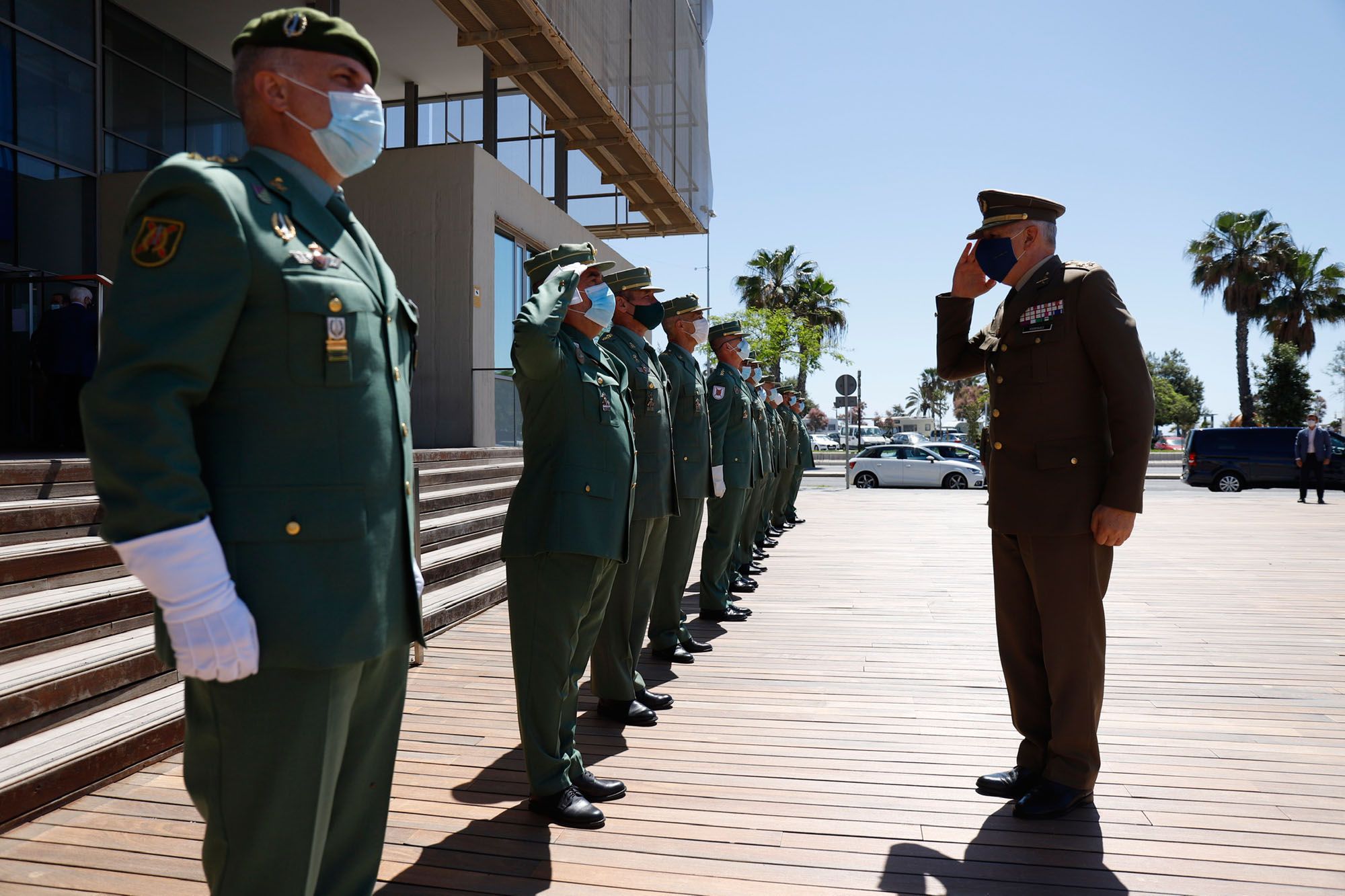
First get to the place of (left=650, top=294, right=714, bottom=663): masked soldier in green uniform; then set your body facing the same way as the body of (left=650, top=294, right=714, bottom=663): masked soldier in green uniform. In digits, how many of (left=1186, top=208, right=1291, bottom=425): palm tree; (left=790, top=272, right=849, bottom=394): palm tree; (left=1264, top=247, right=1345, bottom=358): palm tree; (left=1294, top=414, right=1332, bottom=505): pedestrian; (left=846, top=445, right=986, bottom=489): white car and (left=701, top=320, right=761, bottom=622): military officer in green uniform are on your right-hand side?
0

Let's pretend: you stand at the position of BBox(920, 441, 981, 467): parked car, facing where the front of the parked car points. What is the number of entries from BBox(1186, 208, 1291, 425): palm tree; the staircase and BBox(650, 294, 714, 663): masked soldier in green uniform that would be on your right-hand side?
2

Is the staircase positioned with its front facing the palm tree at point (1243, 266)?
no

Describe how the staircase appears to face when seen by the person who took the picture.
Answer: facing the viewer and to the right of the viewer

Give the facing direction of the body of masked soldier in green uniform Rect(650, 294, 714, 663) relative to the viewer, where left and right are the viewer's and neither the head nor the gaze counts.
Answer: facing to the right of the viewer

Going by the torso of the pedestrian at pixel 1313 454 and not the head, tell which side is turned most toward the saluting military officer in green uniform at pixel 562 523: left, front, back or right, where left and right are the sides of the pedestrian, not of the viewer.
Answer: front

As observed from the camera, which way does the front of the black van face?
facing to the right of the viewer

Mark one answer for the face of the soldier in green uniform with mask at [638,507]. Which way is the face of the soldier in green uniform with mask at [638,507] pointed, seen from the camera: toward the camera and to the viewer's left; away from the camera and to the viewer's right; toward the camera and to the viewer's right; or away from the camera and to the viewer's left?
toward the camera and to the viewer's right

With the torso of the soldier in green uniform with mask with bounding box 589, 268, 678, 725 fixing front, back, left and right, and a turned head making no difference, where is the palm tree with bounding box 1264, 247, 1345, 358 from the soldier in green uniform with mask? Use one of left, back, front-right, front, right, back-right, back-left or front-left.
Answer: front-left

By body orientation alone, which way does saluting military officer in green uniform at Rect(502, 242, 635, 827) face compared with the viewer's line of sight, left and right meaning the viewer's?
facing to the right of the viewer

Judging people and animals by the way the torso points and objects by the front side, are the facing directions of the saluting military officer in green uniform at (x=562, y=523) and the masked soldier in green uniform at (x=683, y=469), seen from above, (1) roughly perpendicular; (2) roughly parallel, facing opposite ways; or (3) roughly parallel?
roughly parallel

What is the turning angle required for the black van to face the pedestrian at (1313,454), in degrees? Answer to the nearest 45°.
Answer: approximately 90° to its right

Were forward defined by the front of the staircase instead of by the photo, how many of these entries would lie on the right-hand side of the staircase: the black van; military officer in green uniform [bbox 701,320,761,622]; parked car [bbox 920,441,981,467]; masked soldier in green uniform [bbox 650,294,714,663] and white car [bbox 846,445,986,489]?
0

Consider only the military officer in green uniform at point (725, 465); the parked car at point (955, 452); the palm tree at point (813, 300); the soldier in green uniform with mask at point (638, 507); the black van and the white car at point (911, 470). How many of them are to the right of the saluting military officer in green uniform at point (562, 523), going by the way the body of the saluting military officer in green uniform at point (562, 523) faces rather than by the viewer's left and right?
0

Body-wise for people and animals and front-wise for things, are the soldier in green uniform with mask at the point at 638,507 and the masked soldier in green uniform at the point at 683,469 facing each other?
no

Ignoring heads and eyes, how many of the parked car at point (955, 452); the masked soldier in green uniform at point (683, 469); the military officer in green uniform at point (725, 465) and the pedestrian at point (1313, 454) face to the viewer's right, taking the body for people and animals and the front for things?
3

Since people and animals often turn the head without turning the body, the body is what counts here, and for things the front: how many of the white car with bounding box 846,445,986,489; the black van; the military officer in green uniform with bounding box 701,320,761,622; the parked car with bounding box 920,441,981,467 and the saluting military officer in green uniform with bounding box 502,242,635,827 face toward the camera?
0

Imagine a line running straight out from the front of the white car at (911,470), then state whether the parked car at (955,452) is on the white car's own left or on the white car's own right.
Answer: on the white car's own left

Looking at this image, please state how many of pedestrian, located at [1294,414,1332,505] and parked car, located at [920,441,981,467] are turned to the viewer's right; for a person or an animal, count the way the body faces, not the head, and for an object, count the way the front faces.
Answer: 1

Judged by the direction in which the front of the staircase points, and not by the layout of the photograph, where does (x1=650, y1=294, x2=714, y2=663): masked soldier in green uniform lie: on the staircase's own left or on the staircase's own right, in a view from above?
on the staircase's own left

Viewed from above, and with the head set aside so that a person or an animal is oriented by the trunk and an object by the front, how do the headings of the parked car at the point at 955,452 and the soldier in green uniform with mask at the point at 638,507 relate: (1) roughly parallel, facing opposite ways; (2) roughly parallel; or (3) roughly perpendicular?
roughly parallel

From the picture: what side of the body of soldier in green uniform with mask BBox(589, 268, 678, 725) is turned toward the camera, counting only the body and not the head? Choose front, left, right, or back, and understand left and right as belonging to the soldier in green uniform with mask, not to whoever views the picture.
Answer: right
